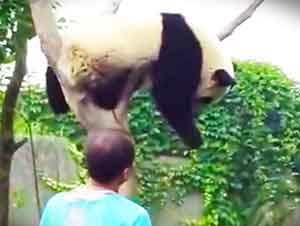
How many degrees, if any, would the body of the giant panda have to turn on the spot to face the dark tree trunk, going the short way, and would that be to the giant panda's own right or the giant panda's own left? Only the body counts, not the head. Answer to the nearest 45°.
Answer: approximately 135° to the giant panda's own left

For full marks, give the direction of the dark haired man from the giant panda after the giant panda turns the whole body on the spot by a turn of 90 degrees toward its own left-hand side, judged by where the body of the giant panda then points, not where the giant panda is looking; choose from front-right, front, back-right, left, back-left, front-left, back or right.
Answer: back

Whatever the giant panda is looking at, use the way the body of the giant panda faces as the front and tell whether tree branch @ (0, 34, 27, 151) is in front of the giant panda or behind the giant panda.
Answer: behind

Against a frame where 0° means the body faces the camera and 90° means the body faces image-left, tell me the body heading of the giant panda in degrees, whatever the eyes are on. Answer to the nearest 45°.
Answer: approximately 270°
